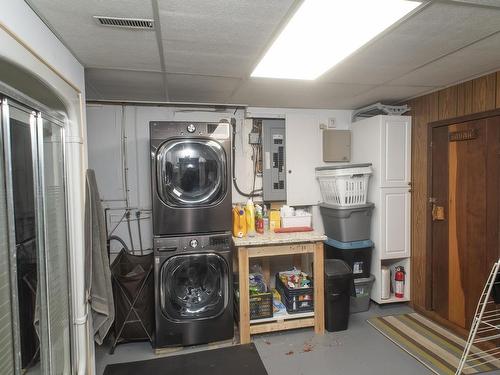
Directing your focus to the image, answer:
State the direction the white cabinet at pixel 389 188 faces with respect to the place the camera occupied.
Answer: facing the viewer and to the right of the viewer

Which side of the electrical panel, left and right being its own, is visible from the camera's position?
front

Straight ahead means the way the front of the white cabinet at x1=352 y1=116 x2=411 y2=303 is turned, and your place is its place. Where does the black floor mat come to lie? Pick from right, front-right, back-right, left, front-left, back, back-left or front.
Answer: right

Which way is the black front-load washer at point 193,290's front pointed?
toward the camera

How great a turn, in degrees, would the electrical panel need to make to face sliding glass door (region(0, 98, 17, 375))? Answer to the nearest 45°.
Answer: approximately 45° to its right

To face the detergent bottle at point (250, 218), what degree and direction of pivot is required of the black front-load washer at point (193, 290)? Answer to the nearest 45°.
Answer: approximately 135° to its left

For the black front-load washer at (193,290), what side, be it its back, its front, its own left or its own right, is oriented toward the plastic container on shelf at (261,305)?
left

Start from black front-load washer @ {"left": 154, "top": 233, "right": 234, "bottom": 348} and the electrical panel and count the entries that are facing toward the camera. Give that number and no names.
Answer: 2

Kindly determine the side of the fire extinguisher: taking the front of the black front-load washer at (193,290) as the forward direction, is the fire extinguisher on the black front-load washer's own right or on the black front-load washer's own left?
on the black front-load washer's own left
